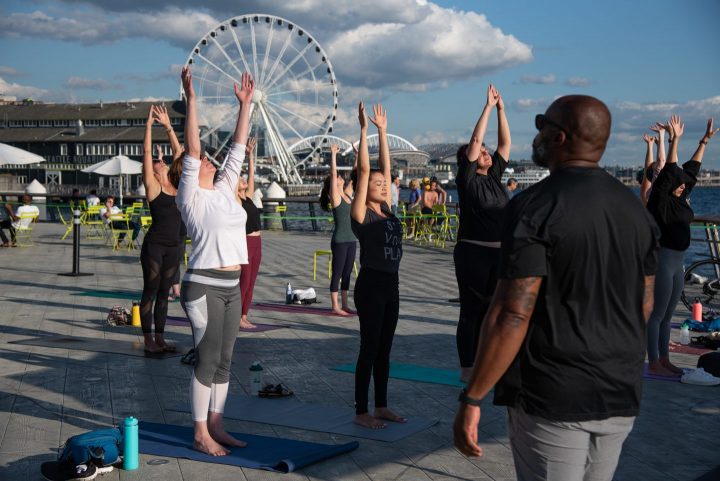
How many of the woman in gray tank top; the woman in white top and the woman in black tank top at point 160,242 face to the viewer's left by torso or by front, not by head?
0

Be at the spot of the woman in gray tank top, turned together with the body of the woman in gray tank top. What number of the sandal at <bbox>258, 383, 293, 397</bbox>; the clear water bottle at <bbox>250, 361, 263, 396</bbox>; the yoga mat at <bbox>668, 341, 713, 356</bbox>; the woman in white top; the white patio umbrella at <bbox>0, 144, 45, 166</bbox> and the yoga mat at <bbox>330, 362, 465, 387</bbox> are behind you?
1

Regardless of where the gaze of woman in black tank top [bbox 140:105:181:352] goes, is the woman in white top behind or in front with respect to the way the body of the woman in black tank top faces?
in front

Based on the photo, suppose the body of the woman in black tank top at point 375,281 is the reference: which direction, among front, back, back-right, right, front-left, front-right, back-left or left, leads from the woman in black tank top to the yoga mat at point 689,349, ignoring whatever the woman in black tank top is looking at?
left

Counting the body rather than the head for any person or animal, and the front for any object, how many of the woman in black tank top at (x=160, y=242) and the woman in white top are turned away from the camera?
0

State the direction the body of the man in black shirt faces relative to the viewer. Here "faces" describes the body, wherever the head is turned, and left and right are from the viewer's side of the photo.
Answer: facing away from the viewer and to the left of the viewer

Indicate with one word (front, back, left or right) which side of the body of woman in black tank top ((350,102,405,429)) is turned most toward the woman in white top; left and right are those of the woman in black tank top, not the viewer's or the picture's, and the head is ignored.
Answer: right

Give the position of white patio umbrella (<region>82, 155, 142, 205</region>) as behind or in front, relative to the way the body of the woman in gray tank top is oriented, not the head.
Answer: behind
